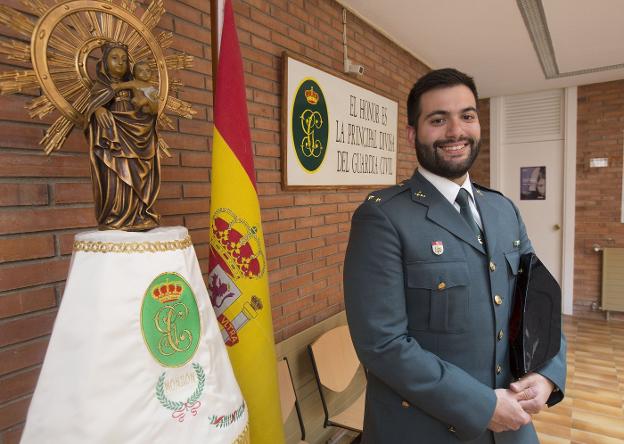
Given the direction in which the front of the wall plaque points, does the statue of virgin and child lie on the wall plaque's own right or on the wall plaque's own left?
on the wall plaque's own right

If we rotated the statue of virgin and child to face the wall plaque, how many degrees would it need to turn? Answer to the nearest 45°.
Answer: approximately 90° to its left

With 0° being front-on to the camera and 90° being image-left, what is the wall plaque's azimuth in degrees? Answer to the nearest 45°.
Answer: approximately 315°

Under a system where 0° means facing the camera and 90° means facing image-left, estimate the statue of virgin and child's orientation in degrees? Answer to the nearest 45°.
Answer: approximately 315°
